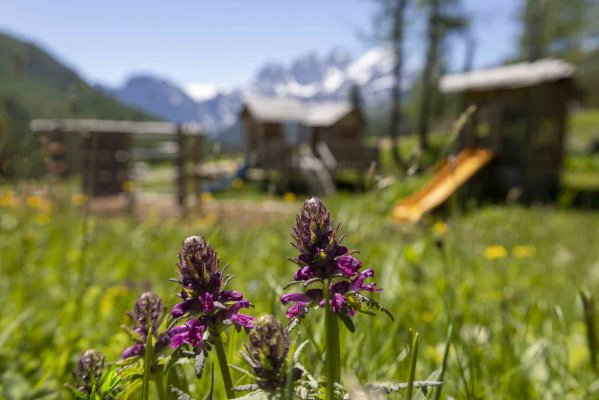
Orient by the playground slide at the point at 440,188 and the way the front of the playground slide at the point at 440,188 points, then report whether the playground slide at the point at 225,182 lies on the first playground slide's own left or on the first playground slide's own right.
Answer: on the first playground slide's own right

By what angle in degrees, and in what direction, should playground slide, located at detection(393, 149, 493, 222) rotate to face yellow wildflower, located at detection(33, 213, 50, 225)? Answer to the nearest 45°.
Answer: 0° — it already faces it

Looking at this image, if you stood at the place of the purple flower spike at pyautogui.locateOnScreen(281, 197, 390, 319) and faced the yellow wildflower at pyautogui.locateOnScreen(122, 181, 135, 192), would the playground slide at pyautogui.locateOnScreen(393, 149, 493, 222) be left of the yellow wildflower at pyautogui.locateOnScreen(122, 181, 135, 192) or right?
right

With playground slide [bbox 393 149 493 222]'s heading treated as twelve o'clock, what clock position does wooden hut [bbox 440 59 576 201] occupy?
The wooden hut is roughly at 6 o'clock from the playground slide.

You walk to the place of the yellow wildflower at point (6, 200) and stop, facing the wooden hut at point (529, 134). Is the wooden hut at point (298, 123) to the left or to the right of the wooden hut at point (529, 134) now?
left

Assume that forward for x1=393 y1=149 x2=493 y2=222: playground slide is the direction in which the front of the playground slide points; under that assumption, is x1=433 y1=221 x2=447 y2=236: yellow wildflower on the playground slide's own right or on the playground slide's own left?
on the playground slide's own left

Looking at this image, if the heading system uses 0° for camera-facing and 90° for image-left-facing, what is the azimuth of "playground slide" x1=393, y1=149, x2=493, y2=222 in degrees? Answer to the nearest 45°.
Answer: approximately 45°

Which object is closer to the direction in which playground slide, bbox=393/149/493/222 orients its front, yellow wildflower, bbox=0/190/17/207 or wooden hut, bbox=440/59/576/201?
the yellow wildflower

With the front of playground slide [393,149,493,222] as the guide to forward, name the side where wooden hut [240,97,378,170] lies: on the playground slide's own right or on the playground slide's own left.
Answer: on the playground slide's own right
